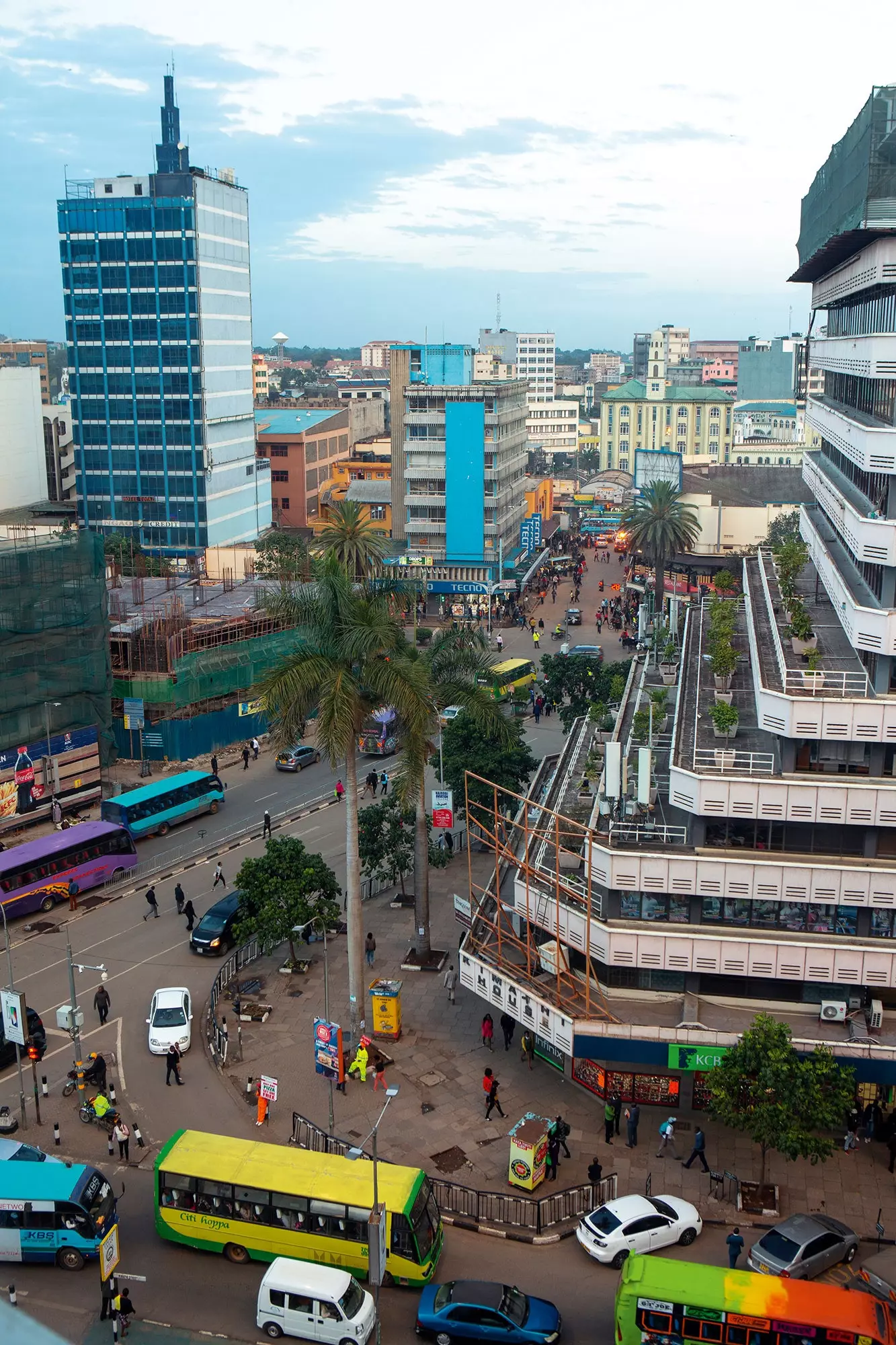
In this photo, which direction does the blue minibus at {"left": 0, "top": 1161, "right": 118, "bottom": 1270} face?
to the viewer's right

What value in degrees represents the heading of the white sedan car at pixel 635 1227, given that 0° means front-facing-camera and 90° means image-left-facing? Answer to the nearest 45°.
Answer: approximately 225°

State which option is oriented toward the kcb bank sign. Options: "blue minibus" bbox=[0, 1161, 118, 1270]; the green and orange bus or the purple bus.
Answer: the blue minibus

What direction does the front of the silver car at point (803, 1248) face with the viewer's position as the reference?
facing away from the viewer and to the right of the viewer

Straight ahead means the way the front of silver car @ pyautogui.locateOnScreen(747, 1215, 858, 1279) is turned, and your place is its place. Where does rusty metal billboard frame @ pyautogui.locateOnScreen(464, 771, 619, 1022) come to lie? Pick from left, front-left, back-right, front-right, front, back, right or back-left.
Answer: left

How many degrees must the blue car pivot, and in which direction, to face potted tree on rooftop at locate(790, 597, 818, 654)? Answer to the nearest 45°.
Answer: approximately 45° to its left

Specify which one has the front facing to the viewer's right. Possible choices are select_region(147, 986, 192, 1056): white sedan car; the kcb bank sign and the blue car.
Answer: the blue car

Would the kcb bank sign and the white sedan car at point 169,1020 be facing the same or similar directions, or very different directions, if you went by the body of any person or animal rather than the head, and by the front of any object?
same or similar directions

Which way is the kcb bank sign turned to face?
toward the camera

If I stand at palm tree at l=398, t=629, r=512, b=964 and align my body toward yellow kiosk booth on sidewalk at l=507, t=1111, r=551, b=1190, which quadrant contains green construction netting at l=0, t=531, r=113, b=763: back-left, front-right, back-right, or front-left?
back-right

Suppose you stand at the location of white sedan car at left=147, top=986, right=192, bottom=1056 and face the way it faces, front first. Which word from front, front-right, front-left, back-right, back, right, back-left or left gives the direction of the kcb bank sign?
front-left

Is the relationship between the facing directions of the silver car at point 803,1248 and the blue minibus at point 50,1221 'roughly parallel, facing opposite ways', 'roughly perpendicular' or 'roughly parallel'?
roughly parallel

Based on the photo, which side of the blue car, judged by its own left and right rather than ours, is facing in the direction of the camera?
right

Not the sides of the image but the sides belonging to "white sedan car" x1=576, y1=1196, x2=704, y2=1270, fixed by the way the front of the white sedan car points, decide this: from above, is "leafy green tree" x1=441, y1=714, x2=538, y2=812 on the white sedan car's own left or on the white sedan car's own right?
on the white sedan car's own left
